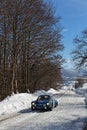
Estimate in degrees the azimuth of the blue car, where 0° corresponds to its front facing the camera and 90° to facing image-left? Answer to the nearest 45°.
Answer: approximately 45°
